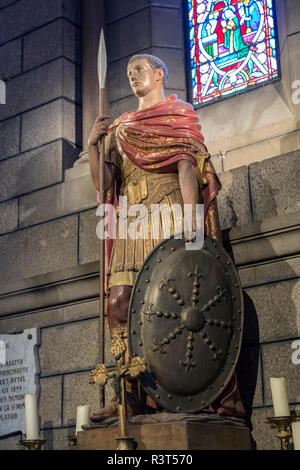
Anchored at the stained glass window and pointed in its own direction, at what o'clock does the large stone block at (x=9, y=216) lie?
The large stone block is roughly at 2 o'clock from the stained glass window.

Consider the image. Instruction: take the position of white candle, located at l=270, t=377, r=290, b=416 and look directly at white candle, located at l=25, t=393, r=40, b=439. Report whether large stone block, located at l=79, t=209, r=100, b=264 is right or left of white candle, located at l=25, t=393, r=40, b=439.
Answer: right

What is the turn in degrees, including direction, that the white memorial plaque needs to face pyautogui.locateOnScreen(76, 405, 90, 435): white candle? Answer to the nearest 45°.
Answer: approximately 45° to its left

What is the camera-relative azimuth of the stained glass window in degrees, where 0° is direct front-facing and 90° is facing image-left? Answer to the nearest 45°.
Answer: approximately 45°

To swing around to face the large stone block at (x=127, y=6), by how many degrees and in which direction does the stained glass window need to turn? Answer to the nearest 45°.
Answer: approximately 45° to its right

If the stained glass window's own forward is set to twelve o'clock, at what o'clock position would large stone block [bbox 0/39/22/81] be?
The large stone block is roughly at 2 o'clock from the stained glass window.
